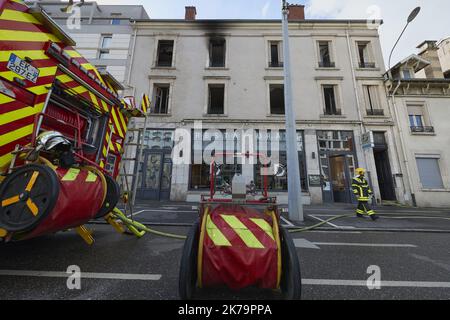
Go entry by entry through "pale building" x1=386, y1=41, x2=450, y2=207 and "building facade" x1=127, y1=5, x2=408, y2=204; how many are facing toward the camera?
2

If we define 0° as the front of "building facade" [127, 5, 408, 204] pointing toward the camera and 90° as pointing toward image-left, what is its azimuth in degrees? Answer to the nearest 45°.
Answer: approximately 0°

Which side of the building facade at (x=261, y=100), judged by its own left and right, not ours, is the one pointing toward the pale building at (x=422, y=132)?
left

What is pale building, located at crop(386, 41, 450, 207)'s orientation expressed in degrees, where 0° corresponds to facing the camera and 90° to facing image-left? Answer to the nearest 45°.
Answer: approximately 0°

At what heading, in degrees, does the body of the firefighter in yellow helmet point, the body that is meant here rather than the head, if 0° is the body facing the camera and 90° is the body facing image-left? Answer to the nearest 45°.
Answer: approximately 315°

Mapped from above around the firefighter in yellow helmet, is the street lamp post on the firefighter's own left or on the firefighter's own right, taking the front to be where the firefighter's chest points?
on the firefighter's own right
